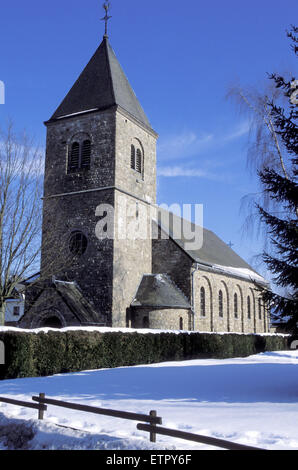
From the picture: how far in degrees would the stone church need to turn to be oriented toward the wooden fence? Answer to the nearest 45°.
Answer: approximately 45° to its left

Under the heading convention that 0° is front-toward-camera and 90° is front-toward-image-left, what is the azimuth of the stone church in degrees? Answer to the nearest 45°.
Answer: approximately 45°
